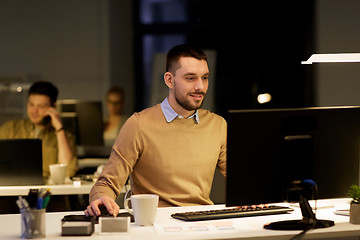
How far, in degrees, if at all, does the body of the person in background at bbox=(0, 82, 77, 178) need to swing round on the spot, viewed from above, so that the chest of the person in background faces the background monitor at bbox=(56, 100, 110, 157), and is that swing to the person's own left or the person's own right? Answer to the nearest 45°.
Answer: approximately 180°

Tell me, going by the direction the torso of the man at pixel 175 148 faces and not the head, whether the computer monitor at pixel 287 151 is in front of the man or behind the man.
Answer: in front

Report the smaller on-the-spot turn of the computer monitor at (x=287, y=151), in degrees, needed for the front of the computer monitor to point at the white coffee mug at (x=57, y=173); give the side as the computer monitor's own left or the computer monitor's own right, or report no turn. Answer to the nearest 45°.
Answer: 0° — it already faces it

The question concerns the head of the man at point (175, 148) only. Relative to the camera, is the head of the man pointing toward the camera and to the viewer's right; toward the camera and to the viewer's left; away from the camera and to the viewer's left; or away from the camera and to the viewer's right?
toward the camera and to the viewer's right

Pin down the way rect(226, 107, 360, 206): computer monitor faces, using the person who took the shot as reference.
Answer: facing away from the viewer and to the left of the viewer

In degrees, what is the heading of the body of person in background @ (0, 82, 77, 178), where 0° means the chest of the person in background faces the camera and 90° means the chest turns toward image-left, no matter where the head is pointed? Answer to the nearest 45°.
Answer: approximately 0°

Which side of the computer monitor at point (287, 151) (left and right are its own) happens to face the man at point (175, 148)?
front

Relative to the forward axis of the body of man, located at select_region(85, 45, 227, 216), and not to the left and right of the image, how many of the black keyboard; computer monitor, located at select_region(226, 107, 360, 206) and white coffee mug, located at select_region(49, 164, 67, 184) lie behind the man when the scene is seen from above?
1

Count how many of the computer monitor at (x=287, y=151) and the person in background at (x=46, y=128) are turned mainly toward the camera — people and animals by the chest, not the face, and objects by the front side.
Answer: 1

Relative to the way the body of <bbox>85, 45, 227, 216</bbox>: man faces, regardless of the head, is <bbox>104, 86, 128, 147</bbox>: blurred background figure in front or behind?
behind

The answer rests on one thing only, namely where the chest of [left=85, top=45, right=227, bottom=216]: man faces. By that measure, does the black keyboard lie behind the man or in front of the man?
in front

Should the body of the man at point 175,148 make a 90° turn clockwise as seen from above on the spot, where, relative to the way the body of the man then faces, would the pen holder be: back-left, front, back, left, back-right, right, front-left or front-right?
front

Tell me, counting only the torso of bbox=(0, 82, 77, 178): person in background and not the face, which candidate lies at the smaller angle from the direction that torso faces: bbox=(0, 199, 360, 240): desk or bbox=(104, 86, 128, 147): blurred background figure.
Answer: the desk

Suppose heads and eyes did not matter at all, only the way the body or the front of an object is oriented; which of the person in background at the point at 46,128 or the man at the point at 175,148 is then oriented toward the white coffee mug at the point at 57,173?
the person in background

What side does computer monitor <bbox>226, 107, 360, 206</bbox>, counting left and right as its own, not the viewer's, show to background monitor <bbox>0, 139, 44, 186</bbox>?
front

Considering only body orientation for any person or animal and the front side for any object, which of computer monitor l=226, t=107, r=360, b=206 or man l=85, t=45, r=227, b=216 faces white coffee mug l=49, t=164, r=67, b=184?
the computer monitor
